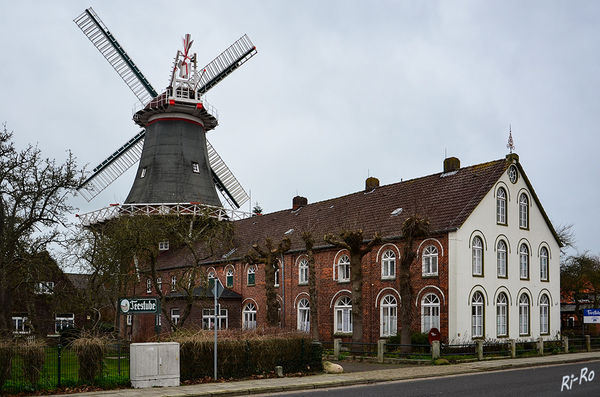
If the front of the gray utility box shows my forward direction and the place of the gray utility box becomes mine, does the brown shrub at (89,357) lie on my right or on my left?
on my right

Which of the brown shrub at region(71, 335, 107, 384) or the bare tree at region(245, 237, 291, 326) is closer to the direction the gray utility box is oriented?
the brown shrub

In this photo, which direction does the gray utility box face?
toward the camera

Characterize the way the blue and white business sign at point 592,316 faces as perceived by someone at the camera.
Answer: facing the viewer

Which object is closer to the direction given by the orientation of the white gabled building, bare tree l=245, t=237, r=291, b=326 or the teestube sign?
the teestube sign

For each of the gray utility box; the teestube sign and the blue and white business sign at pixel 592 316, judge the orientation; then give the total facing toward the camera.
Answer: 3

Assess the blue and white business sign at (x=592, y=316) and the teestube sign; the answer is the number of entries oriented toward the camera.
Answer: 2
